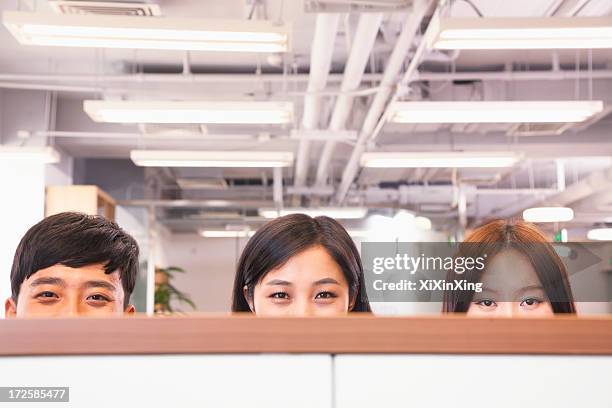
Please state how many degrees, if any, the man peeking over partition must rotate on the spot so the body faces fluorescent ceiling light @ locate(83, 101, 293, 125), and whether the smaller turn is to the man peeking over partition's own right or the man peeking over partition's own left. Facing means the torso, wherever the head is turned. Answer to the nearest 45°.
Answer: approximately 180°

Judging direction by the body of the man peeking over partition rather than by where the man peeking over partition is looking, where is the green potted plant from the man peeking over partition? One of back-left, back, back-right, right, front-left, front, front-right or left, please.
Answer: back

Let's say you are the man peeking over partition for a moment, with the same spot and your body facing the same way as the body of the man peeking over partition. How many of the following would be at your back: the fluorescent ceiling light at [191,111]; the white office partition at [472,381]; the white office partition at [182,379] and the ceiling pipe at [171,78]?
2

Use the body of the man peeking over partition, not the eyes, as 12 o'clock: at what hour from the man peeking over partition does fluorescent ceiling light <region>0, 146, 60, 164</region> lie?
The fluorescent ceiling light is roughly at 6 o'clock from the man peeking over partition.

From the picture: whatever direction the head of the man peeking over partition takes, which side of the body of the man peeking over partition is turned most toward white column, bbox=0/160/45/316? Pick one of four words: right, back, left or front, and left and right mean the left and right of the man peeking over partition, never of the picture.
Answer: back

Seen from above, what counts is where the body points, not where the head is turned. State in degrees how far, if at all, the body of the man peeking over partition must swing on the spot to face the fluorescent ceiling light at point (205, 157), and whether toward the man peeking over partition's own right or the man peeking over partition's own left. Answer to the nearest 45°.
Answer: approximately 180°

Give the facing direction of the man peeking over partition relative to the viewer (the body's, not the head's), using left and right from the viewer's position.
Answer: facing the viewer

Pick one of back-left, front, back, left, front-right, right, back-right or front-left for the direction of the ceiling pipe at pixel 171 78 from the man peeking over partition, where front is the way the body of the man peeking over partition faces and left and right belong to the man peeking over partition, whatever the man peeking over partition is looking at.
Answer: back
